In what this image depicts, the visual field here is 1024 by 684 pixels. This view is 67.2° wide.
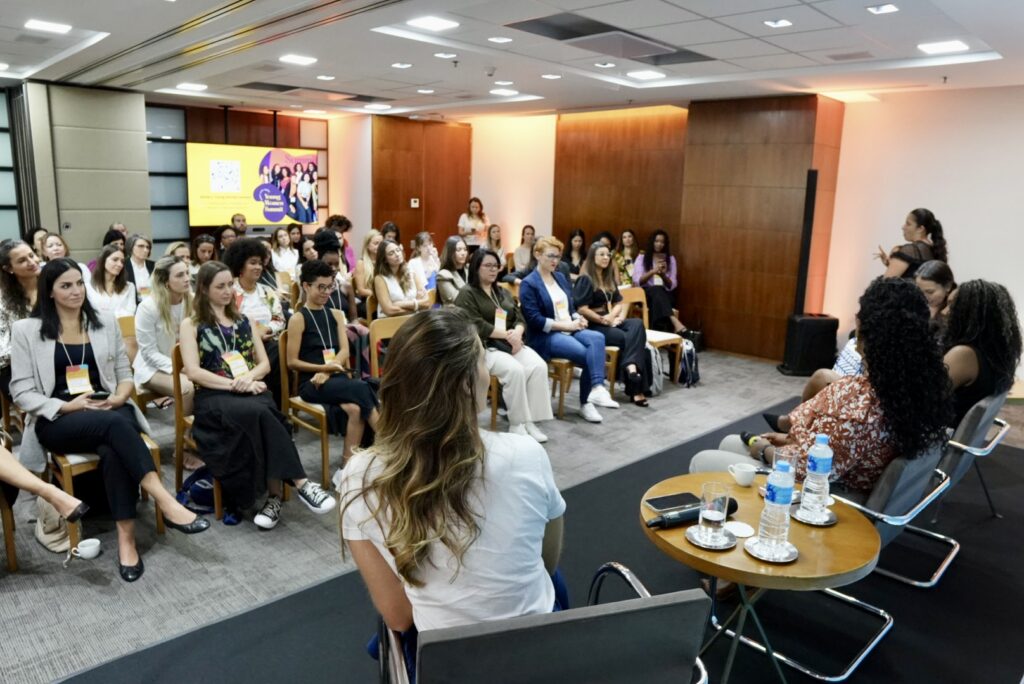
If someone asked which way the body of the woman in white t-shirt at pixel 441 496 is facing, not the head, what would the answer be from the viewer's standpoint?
away from the camera

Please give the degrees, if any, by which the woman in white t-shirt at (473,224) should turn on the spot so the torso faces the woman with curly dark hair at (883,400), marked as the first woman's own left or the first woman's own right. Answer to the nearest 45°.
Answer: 0° — they already face them

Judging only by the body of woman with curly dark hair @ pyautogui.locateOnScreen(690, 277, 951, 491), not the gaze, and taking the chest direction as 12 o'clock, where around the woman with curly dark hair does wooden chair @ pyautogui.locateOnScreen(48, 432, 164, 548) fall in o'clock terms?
The wooden chair is roughly at 10 o'clock from the woman with curly dark hair.

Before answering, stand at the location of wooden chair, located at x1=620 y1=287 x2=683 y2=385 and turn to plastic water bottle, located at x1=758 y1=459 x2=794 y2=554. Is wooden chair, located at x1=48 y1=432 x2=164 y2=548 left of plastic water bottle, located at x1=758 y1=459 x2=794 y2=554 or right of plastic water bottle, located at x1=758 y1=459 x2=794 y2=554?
right

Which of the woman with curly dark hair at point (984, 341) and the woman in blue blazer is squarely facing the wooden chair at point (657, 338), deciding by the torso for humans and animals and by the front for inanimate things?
the woman with curly dark hair

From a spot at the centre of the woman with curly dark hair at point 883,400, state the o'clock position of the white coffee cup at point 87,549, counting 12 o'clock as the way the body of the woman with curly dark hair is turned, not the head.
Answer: The white coffee cup is roughly at 10 o'clock from the woman with curly dark hair.

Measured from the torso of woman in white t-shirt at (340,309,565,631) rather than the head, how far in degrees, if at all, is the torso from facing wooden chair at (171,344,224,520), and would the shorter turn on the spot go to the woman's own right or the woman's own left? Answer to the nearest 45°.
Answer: approximately 45° to the woman's own left

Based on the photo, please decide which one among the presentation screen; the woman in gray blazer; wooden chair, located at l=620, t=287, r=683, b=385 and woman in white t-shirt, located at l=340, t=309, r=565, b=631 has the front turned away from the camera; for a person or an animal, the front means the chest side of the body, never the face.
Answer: the woman in white t-shirt

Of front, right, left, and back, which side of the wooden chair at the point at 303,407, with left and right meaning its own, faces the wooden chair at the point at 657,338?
left

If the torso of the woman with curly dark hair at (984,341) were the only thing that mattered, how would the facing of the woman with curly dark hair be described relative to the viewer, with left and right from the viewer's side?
facing away from the viewer and to the left of the viewer

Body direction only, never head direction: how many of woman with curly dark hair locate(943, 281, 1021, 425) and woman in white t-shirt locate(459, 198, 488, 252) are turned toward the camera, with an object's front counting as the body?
1
